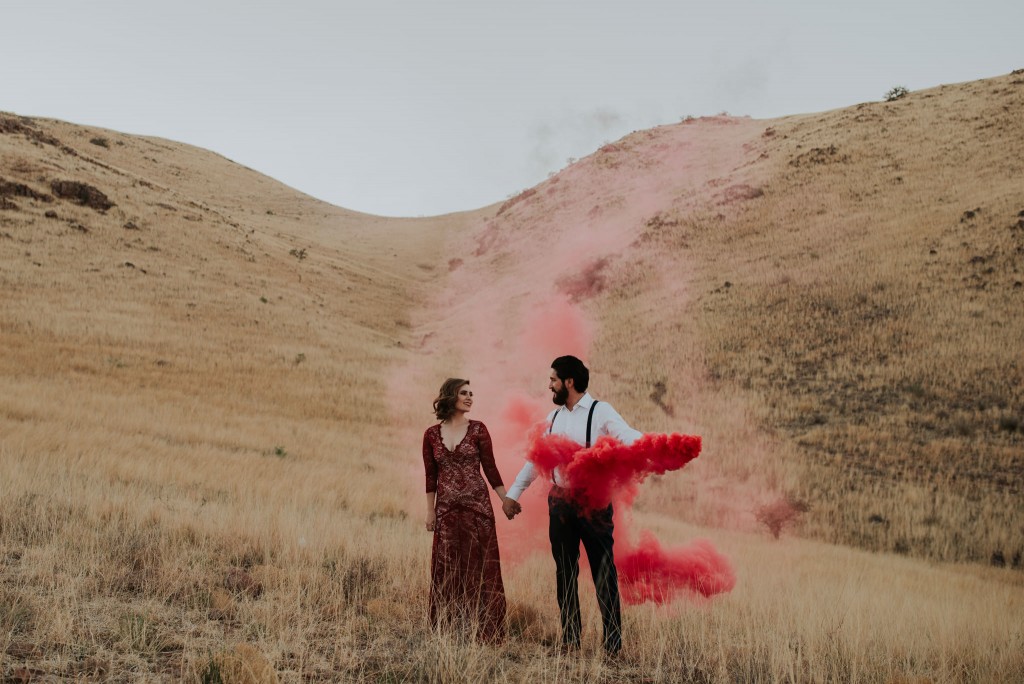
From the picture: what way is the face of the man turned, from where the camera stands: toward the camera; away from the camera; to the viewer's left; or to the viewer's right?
to the viewer's left

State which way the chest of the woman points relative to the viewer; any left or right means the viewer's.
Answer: facing the viewer

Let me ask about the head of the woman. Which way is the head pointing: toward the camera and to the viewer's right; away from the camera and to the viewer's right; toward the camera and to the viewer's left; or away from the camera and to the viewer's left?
toward the camera and to the viewer's right

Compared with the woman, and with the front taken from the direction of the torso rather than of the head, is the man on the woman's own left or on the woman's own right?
on the woman's own left
